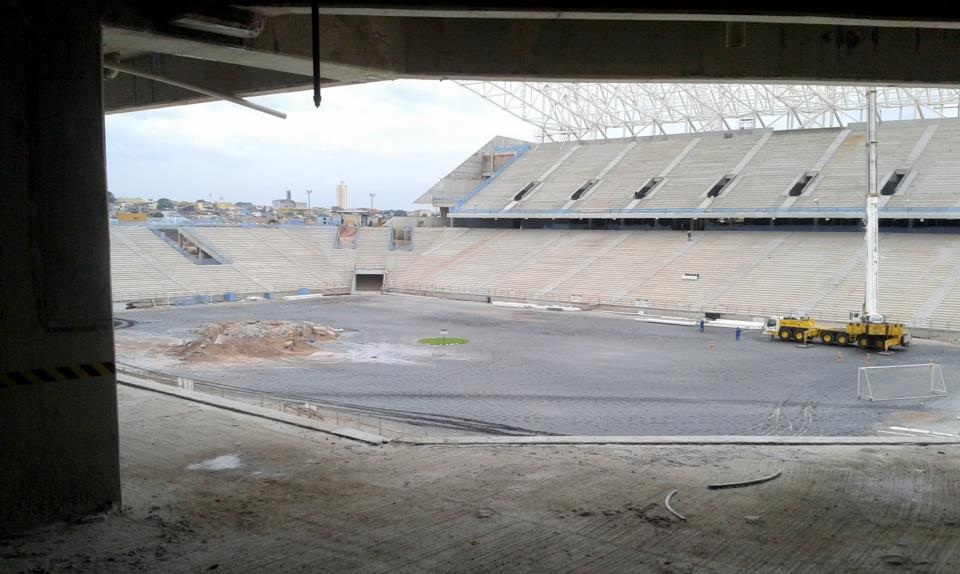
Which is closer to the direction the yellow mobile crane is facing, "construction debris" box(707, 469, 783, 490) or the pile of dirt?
the pile of dirt

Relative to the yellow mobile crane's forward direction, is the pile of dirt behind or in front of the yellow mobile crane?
in front

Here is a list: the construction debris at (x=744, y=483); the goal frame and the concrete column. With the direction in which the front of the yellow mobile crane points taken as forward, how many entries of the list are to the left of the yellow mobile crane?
3

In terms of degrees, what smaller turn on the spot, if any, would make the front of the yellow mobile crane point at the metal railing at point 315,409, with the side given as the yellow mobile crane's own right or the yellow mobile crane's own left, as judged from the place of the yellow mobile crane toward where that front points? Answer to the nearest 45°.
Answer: approximately 45° to the yellow mobile crane's own left

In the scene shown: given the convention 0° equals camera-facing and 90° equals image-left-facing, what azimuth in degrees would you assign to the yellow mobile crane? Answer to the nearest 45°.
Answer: approximately 90°

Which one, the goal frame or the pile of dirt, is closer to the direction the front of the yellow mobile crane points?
the pile of dirt

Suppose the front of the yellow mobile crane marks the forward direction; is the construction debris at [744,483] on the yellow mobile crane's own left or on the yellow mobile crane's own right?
on the yellow mobile crane's own left

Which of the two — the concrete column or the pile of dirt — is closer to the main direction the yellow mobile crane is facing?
the pile of dirt

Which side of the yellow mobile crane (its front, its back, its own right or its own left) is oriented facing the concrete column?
left

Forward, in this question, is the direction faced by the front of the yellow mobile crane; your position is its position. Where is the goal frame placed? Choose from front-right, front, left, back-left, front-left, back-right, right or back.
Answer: left
